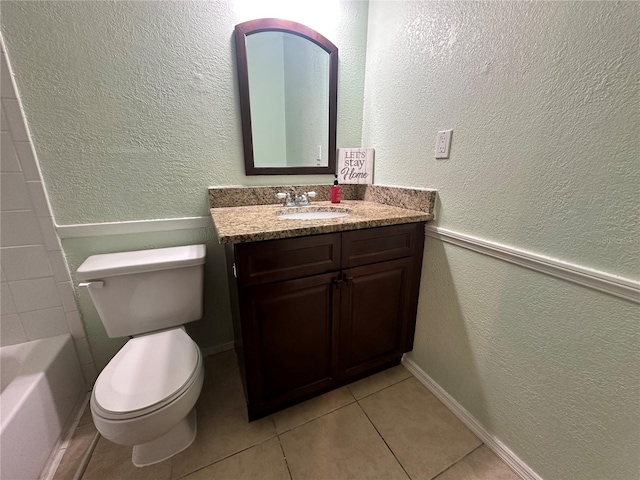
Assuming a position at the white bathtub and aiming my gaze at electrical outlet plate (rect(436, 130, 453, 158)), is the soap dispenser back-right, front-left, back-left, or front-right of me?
front-left

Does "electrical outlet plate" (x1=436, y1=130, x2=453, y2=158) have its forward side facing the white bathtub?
yes

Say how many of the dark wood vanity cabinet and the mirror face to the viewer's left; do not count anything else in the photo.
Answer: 0

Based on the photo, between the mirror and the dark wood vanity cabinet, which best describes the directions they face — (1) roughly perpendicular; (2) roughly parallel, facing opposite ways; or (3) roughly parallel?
roughly parallel

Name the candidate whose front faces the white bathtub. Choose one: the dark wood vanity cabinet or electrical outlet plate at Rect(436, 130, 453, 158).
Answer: the electrical outlet plate

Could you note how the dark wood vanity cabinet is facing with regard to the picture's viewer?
facing the viewer and to the right of the viewer

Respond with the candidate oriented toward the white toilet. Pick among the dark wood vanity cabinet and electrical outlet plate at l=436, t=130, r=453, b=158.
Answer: the electrical outlet plate

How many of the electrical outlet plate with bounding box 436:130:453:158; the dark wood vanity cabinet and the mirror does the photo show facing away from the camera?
0

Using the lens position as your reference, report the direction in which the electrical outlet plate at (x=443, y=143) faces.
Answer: facing the viewer and to the left of the viewer

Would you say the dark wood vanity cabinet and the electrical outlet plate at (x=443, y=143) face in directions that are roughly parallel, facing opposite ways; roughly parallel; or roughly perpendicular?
roughly perpendicular

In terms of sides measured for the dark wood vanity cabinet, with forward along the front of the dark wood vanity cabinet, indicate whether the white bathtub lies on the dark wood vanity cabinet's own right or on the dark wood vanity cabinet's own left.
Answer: on the dark wood vanity cabinet's own right

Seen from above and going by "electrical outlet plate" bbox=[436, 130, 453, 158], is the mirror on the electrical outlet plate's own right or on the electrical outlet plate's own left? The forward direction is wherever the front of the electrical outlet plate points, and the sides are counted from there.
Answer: on the electrical outlet plate's own right

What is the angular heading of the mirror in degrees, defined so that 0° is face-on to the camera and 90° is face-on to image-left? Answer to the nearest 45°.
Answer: approximately 315°
